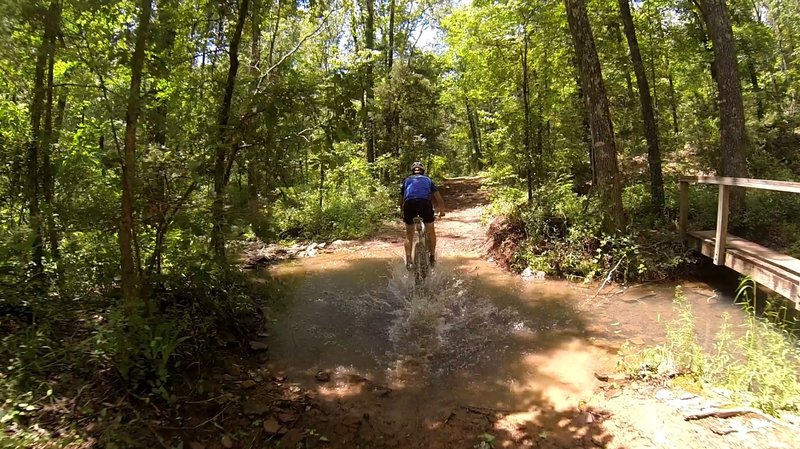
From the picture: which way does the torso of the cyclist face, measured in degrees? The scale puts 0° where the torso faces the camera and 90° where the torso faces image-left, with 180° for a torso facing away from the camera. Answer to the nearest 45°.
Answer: approximately 180°

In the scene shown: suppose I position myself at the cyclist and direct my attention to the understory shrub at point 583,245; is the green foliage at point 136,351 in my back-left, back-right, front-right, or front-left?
back-right

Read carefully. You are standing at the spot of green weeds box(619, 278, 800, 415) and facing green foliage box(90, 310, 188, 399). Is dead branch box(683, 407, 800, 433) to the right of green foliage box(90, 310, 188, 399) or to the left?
left

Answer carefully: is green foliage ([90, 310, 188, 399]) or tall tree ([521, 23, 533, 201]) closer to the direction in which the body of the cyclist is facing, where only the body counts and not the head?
the tall tree

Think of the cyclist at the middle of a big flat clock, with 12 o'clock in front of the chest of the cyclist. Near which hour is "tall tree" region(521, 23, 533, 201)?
The tall tree is roughly at 1 o'clock from the cyclist.

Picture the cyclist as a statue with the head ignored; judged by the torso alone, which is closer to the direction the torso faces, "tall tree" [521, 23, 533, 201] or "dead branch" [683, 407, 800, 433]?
the tall tree

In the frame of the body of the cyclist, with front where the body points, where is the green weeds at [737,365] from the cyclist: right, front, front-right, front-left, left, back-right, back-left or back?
back-right

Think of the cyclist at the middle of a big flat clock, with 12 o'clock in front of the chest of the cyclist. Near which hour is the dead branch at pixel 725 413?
The dead branch is roughly at 5 o'clock from the cyclist.

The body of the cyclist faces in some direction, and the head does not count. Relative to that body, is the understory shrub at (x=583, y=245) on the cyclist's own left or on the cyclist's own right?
on the cyclist's own right

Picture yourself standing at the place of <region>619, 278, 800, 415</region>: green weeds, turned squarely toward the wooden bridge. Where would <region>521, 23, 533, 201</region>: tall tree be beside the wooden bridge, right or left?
left

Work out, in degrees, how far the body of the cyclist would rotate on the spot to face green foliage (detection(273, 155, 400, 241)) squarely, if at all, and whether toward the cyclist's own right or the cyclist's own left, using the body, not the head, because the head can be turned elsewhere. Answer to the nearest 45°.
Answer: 0° — they already face it
